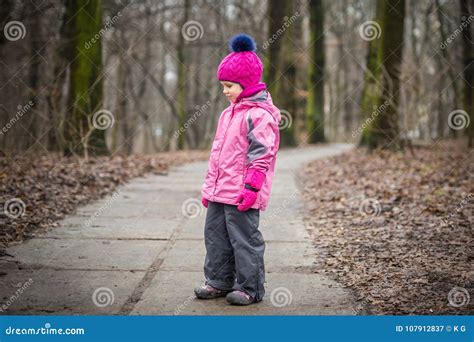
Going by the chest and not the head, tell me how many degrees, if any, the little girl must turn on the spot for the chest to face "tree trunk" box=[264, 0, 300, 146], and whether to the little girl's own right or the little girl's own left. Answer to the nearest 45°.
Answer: approximately 135° to the little girl's own right

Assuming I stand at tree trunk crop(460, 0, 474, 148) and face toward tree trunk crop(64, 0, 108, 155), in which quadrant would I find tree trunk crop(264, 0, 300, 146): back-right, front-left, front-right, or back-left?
front-right

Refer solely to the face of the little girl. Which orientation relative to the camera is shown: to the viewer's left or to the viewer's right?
to the viewer's left

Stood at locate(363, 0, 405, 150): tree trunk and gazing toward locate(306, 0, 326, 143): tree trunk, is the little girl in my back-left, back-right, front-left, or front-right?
back-left

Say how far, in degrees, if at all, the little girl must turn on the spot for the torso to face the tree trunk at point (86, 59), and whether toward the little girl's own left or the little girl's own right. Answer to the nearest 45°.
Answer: approximately 135° to the little girl's own right

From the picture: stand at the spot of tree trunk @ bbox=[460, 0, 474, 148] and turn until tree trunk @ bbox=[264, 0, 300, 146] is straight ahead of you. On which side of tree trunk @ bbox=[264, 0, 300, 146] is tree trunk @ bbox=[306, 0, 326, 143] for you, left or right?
right

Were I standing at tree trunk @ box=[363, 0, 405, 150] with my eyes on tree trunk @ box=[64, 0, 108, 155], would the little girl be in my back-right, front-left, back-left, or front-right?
front-left

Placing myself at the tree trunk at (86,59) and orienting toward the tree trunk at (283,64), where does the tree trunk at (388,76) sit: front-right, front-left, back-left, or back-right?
front-right

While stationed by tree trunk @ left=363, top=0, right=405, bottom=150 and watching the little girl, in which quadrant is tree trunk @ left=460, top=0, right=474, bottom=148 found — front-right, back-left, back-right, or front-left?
back-left

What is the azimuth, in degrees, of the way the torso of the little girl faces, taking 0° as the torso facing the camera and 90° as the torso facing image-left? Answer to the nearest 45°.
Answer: approximately 45°

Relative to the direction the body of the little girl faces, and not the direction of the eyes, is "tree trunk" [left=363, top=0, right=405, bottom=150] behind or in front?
behind

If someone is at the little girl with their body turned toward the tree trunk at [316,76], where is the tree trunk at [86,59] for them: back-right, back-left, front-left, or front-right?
front-left
